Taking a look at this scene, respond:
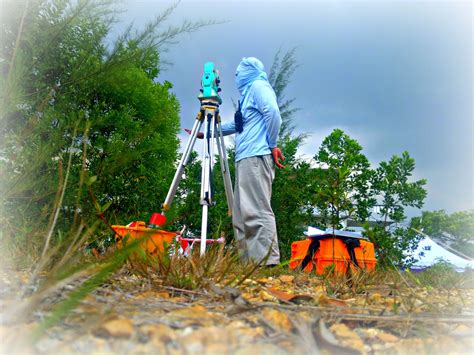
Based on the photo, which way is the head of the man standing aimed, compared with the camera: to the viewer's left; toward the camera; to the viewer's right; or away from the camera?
to the viewer's left

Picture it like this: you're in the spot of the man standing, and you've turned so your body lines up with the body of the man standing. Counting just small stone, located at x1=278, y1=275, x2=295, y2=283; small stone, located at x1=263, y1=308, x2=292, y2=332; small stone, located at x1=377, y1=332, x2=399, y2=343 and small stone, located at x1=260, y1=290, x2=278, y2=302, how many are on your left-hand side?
4

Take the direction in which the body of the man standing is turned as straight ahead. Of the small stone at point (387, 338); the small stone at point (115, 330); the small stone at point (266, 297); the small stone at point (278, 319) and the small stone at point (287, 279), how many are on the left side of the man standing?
5

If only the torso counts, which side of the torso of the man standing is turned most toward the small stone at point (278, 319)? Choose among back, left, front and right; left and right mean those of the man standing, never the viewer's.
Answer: left

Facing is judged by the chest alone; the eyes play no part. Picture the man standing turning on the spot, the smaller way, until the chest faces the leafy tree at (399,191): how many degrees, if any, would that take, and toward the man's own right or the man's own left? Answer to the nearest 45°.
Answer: approximately 135° to the man's own right

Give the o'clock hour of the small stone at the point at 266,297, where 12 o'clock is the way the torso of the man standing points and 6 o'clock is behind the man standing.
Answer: The small stone is roughly at 9 o'clock from the man standing.

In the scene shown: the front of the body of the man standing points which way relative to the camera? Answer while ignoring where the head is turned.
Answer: to the viewer's left

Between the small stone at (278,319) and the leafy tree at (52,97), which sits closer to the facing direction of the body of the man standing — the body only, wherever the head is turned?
the leafy tree

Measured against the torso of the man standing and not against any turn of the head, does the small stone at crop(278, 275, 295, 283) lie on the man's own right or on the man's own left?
on the man's own left

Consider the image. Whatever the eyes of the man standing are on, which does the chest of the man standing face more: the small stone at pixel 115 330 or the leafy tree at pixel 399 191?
the small stone

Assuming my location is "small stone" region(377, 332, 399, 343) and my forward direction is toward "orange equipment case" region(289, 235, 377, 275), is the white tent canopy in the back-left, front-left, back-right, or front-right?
front-right

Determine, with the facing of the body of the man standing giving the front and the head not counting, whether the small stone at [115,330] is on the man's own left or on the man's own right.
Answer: on the man's own left
